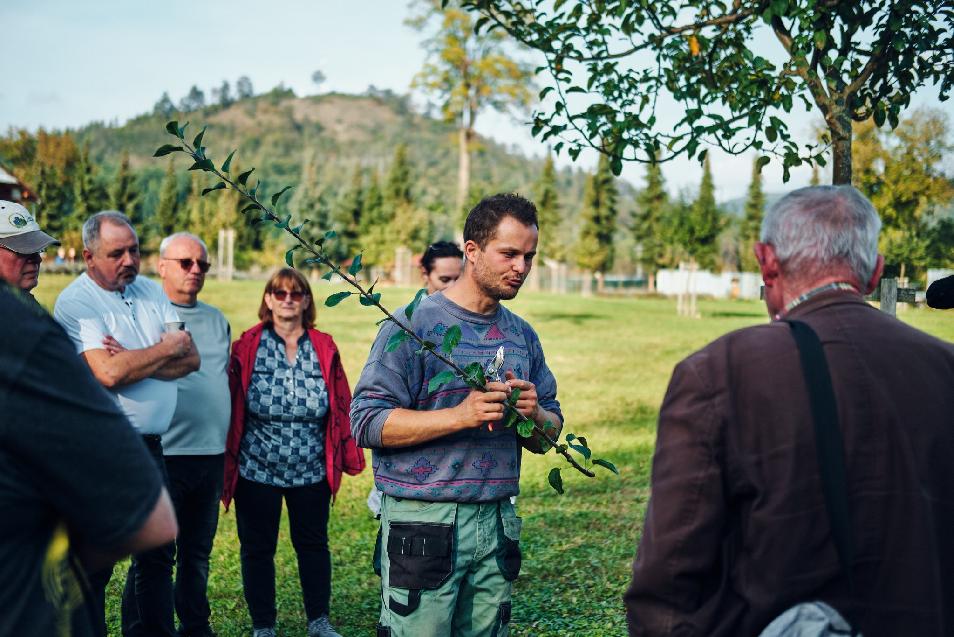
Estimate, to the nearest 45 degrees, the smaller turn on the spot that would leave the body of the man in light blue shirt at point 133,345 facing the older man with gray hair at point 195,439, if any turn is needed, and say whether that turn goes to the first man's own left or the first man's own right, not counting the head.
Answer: approximately 90° to the first man's own left

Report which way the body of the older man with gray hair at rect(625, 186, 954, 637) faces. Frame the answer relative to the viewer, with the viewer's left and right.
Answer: facing away from the viewer

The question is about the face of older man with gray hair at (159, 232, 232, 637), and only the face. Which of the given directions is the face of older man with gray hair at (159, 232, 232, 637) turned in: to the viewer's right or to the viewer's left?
to the viewer's right

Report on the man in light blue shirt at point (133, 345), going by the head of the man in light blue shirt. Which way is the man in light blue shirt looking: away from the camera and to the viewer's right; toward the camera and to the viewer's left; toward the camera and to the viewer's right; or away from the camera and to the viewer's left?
toward the camera and to the viewer's right

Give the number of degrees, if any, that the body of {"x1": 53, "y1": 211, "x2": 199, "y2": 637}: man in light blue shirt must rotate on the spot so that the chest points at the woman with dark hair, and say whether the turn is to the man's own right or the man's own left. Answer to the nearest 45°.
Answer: approximately 45° to the man's own left

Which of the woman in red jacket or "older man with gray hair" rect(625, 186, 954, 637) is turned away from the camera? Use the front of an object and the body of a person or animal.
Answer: the older man with gray hair

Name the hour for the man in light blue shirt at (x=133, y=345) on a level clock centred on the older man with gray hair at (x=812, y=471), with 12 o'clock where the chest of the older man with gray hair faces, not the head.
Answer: The man in light blue shirt is roughly at 10 o'clock from the older man with gray hair.

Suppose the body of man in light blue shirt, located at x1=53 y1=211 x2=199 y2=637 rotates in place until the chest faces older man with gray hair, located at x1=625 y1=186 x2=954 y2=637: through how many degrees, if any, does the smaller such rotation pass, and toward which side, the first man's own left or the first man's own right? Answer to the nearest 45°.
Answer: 0° — they already face them

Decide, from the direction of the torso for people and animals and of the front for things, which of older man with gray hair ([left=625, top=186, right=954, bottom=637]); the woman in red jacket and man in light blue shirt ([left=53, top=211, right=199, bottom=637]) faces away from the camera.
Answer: the older man with gray hair

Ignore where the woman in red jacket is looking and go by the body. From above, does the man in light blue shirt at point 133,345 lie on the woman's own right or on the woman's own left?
on the woman's own right

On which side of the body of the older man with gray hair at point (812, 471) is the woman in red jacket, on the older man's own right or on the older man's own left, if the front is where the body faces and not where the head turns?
on the older man's own left

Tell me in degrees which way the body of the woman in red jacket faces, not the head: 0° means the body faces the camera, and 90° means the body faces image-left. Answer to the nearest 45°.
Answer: approximately 0°

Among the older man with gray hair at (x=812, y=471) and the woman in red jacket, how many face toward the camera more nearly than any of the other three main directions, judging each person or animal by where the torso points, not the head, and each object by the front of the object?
1

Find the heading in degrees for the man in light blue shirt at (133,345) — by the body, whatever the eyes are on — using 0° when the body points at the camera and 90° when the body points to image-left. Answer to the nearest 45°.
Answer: approximately 315°
